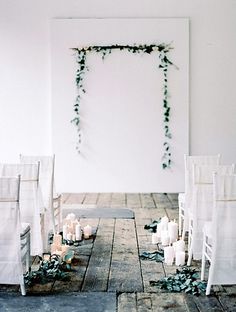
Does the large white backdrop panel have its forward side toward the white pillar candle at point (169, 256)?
yes

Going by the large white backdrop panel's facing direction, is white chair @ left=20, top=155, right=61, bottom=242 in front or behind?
in front

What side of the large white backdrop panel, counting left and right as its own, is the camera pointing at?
front

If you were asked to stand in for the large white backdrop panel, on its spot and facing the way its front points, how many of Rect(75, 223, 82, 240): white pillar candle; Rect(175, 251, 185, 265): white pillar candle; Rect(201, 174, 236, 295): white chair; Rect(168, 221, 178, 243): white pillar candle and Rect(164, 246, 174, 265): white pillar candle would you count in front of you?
5

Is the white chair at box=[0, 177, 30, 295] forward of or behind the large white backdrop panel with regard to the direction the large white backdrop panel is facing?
forward

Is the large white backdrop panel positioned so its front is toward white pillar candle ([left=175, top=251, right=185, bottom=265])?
yes

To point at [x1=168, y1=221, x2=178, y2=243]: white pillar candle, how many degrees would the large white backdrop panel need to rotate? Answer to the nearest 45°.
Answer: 0° — it already faces it

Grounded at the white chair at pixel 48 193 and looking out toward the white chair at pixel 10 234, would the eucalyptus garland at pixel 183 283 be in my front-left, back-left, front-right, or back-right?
front-left

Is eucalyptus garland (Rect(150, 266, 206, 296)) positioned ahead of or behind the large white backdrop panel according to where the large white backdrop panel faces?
ahead
